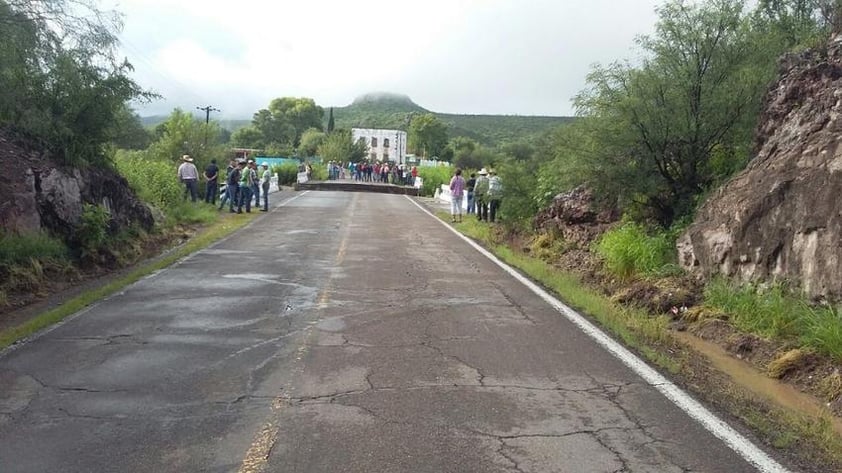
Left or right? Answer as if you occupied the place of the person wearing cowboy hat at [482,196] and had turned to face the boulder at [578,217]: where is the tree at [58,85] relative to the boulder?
right

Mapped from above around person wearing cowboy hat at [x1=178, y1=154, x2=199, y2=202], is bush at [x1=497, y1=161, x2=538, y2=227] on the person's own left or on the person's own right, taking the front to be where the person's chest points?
on the person's own right

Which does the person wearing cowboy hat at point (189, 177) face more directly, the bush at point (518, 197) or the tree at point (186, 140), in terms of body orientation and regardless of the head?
the tree

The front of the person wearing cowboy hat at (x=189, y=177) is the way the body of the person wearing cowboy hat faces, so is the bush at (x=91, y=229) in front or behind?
behind

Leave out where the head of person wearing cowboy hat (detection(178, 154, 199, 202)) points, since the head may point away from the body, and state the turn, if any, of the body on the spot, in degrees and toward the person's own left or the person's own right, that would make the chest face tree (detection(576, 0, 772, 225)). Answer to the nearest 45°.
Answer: approximately 135° to the person's own right

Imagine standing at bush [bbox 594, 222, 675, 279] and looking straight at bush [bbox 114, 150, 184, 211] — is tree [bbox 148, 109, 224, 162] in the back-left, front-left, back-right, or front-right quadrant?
front-right

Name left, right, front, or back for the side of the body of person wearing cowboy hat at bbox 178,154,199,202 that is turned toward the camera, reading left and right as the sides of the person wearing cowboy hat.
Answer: back

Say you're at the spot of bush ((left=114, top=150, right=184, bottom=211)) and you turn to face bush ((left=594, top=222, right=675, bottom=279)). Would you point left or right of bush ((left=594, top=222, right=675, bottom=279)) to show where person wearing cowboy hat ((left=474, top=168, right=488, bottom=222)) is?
left

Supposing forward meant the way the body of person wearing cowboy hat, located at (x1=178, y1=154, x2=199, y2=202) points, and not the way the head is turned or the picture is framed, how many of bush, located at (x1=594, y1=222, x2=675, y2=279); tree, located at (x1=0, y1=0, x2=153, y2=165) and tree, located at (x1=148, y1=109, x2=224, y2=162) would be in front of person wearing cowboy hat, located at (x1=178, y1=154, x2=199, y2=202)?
1

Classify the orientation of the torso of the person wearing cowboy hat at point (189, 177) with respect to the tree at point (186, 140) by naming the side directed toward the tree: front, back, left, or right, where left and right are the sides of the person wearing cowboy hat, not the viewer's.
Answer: front

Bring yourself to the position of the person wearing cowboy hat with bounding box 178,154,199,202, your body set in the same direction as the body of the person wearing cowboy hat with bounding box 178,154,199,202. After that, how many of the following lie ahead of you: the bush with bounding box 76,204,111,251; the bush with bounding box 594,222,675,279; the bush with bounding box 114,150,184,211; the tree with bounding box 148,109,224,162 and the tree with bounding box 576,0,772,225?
1
